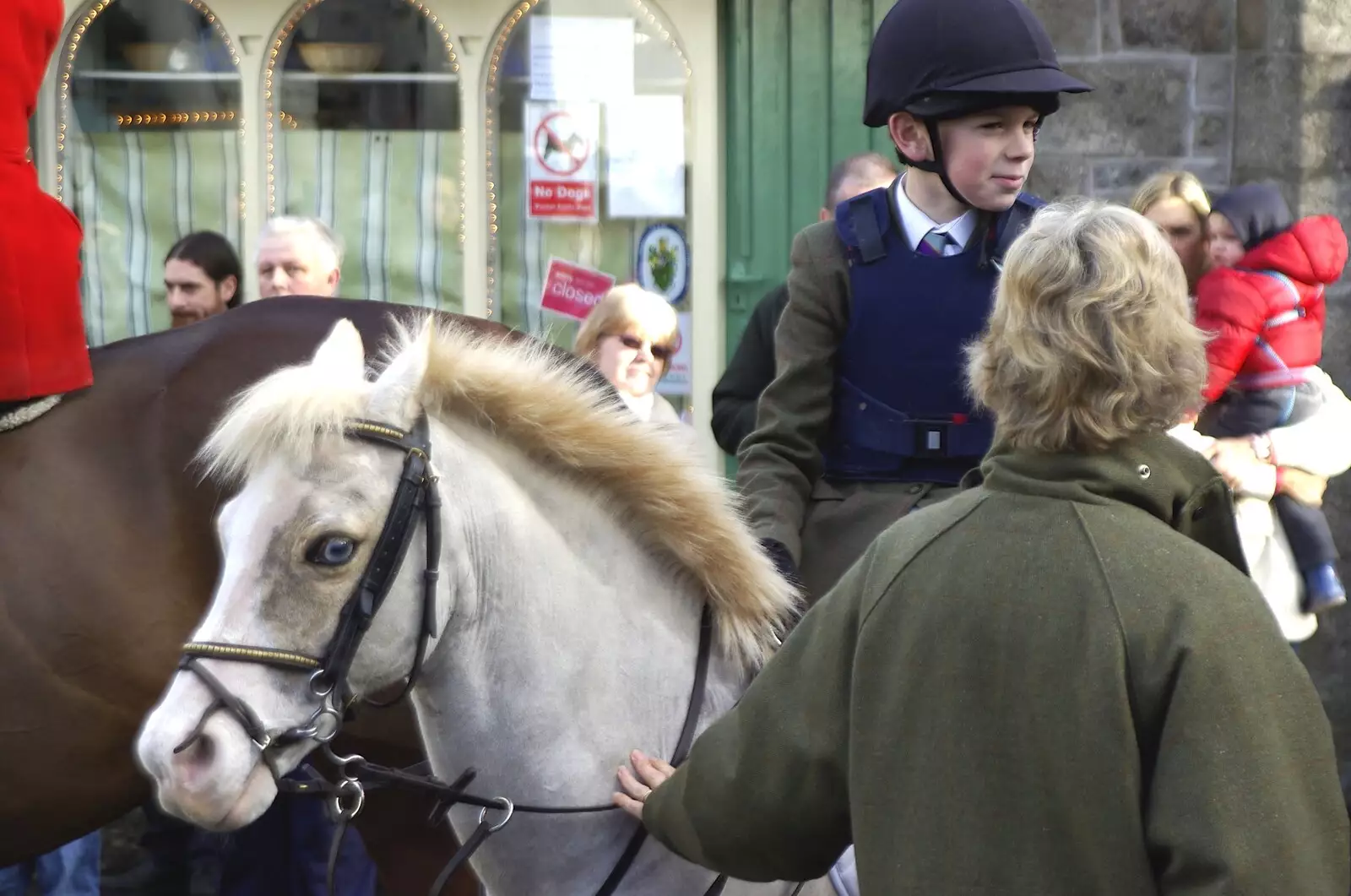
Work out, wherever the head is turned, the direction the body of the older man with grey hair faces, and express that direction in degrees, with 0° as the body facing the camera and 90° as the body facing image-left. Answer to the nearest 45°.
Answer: approximately 45°

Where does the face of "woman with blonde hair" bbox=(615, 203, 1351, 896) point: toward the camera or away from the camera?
away from the camera

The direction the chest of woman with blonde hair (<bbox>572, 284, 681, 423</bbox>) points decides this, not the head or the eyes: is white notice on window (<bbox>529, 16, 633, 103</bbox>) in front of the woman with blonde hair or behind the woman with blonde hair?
behind

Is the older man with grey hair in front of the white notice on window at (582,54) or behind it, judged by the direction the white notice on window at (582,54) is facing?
in front

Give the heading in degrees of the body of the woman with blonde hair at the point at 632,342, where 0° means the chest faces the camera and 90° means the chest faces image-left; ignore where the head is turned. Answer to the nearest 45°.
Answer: approximately 315°

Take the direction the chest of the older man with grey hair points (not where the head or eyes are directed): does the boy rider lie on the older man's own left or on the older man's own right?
on the older man's own left

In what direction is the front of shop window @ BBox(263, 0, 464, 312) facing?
toward the camera

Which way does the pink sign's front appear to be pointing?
toward the camera

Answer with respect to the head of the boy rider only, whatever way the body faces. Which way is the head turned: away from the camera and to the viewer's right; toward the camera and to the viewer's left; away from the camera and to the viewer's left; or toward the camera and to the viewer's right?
toward the camera and to the viewer's right

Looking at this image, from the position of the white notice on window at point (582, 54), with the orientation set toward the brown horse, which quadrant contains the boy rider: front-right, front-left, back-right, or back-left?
front-left

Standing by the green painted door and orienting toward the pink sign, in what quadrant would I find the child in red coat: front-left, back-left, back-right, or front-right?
back-left

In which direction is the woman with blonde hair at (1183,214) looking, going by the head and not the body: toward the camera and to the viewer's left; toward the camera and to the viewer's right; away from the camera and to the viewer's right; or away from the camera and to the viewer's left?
toward the camera and to the viewer's left
